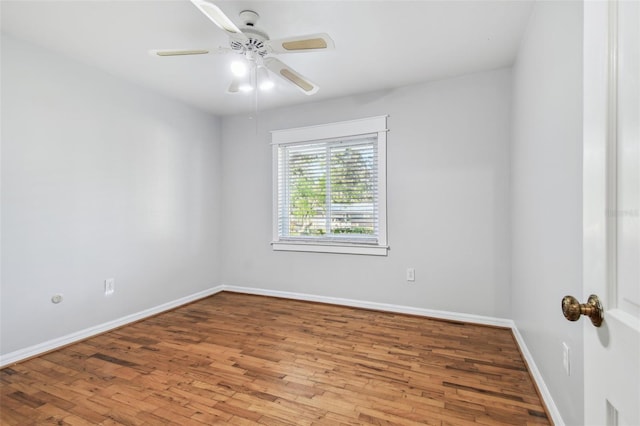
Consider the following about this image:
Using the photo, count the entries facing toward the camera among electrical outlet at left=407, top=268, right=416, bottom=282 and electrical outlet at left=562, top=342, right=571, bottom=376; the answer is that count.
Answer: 1

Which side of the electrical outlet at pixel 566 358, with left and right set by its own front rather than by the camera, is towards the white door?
left

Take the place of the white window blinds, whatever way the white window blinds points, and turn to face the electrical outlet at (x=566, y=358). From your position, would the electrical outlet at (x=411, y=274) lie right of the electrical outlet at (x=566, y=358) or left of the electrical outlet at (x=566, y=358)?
left

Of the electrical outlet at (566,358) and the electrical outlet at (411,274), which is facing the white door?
the electrical outlet at (411,274)

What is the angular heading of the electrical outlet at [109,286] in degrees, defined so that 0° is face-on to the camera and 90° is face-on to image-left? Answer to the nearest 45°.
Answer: approximately 315°

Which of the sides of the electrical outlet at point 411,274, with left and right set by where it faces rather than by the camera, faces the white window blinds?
right

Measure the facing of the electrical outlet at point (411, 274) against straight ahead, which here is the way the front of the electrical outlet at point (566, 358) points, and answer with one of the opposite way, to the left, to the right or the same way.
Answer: to the left

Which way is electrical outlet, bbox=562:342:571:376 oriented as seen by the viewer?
to the viewer's left

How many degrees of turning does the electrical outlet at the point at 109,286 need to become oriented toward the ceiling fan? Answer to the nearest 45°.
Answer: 0° — it already faces it
